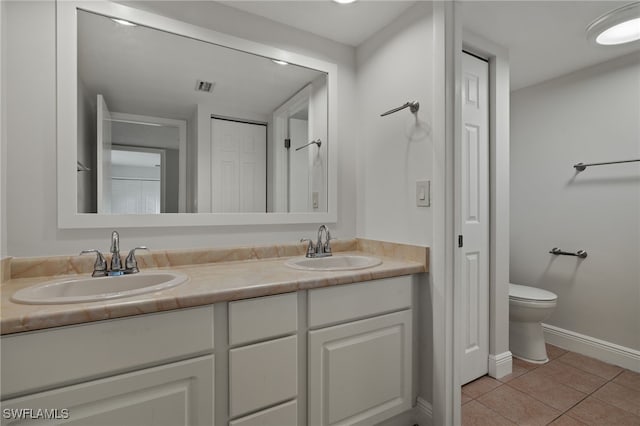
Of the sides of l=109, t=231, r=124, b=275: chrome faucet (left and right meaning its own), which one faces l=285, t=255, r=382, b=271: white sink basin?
left

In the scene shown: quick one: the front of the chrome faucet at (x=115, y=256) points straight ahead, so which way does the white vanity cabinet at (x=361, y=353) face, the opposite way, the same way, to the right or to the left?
the same way

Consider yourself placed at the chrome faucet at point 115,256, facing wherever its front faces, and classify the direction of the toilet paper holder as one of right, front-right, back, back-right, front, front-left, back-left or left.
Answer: left

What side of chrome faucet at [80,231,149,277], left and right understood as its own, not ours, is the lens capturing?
front

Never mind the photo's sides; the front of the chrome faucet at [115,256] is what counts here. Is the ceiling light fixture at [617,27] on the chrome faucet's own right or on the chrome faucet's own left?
on the chrome faucet's own left

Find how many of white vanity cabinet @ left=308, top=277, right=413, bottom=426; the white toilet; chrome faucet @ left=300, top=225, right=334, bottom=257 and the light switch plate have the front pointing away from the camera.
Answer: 0

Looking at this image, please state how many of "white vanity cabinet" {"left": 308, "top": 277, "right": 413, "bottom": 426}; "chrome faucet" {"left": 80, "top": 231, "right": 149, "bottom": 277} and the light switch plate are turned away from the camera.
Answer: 0

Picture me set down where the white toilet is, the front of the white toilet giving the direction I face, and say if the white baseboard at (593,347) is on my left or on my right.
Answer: on my left

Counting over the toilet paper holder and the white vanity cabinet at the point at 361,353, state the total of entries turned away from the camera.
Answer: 0

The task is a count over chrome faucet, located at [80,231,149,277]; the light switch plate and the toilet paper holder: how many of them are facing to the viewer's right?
0

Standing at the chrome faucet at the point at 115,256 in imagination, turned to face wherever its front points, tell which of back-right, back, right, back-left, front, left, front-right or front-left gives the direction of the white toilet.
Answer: left

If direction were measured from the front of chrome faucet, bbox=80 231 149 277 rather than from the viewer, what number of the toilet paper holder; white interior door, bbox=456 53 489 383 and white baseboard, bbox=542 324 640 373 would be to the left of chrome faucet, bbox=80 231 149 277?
3
